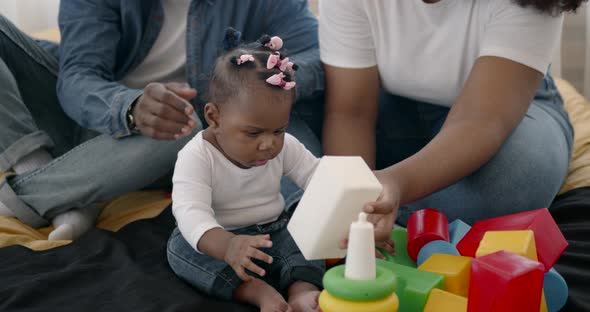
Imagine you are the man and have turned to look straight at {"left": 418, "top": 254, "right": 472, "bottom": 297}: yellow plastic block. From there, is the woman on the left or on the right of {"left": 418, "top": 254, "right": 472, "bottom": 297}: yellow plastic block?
left

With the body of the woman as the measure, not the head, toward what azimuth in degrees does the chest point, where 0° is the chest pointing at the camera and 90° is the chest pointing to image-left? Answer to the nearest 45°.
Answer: approximately 45°

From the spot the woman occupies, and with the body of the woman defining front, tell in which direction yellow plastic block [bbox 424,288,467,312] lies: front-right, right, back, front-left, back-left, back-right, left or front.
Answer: front-left
